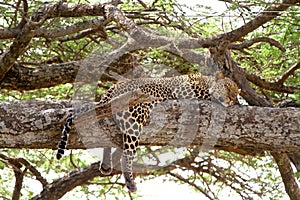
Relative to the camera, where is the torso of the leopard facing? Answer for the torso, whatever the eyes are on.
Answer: to the viewer's right
